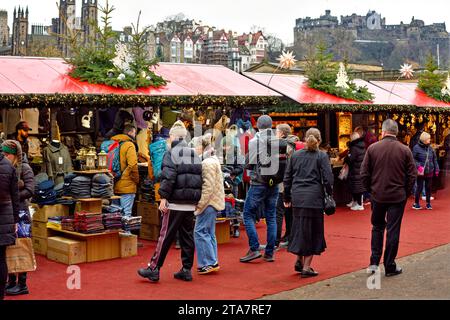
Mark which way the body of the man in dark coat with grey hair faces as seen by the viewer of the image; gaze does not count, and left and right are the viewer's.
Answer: facing away from the viewer

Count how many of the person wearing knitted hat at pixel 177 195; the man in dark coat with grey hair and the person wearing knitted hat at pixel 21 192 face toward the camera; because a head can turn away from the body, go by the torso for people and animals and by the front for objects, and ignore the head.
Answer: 0

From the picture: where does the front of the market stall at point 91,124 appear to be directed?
toward the camera

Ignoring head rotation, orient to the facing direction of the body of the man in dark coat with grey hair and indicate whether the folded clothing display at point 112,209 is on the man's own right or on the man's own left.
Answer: on the man's own left

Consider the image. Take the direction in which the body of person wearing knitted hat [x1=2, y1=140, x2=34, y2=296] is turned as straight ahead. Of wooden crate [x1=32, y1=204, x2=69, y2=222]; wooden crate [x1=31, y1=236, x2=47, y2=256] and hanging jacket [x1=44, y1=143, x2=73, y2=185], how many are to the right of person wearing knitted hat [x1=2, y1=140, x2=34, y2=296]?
3

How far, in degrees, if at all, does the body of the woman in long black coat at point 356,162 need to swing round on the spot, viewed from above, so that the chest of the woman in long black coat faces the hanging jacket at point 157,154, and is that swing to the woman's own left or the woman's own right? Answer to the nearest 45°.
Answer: approximately 45° to the woman's own left

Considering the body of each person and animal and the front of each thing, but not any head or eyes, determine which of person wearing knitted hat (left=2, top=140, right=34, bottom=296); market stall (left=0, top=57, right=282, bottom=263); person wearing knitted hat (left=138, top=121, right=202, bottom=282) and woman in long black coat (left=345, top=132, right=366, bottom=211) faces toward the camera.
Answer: the market stall

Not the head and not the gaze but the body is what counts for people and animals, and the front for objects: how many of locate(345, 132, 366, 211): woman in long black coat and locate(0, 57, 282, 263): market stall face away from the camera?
0
